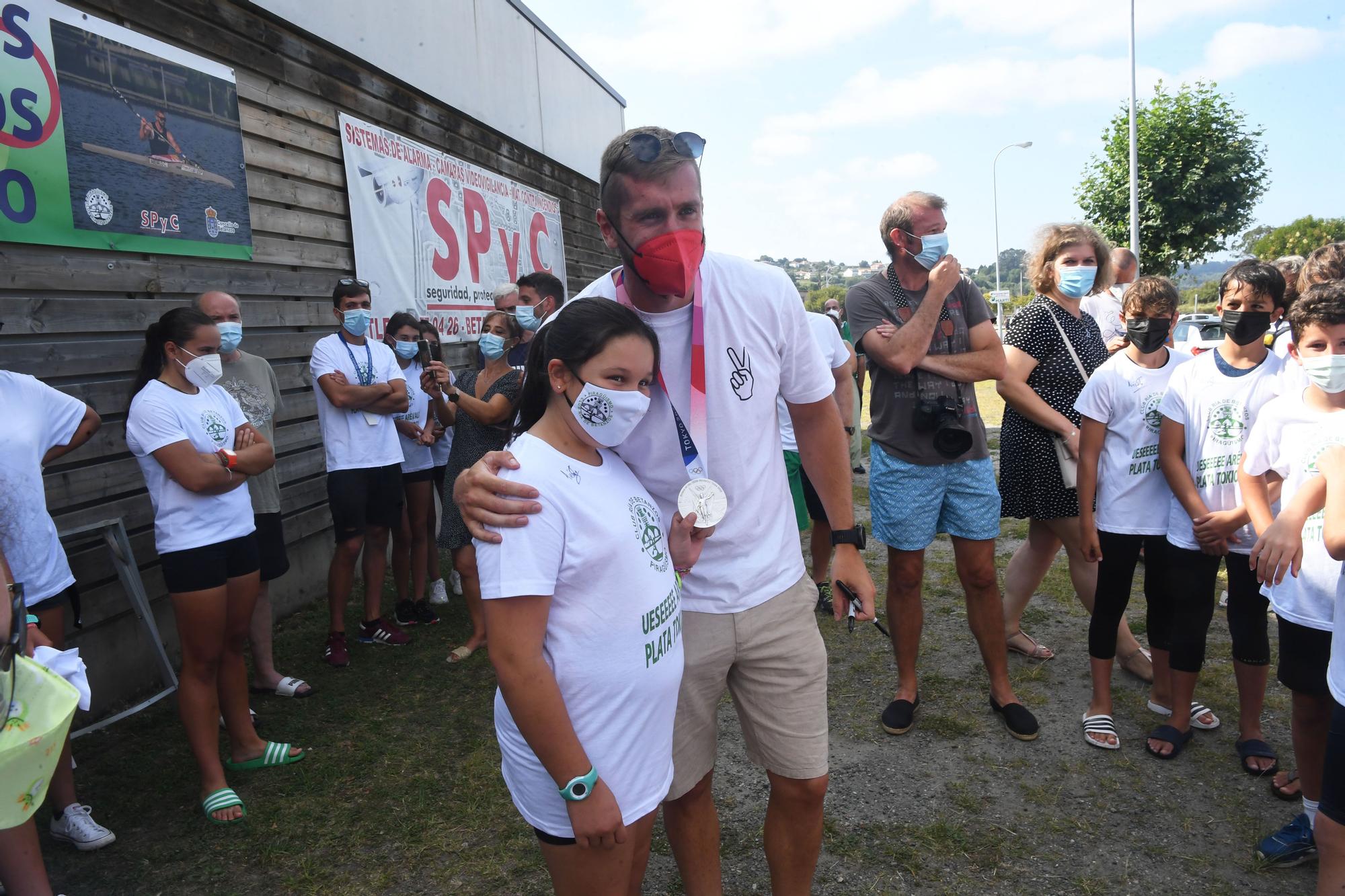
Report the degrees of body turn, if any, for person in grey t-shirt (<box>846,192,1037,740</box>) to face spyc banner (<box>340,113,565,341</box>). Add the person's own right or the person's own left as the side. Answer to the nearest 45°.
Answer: approximately 135° to the person's own right

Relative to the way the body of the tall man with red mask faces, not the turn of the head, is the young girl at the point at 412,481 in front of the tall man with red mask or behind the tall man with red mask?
behind

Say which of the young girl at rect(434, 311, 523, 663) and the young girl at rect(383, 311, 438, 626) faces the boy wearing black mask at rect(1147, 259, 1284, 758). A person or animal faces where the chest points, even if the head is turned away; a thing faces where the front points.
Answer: the young girl at rect(383, 311, 438, 626)

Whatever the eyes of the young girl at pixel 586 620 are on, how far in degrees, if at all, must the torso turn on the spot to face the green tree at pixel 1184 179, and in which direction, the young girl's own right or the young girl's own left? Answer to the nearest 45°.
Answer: approximately 90° to the young girl's own left

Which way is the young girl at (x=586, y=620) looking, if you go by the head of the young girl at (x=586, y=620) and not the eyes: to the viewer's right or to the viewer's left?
to the viewer's right

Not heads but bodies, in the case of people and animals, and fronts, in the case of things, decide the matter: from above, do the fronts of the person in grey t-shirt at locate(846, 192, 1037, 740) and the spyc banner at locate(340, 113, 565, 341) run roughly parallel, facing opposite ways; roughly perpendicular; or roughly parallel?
roughly perpendicular

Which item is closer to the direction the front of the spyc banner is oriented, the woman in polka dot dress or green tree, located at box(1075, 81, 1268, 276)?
the woman in polka dot dress

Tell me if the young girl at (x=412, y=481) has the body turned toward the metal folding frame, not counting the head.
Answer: no

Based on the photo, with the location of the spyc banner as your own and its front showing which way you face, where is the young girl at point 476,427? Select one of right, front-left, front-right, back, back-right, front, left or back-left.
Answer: front-right

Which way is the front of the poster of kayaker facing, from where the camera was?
facing the viewer and to the right of the viewer

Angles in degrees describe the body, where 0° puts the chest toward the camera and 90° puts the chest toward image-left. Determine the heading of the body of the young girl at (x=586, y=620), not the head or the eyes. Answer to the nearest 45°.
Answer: approximately 315°

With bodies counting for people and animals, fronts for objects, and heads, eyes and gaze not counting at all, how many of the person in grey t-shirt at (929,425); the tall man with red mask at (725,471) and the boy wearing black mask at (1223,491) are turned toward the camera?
3

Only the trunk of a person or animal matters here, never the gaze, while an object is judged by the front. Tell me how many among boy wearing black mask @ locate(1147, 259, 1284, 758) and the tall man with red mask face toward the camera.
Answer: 2

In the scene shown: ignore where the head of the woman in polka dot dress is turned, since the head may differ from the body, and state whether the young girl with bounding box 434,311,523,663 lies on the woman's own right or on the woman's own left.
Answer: on the woman's own right
